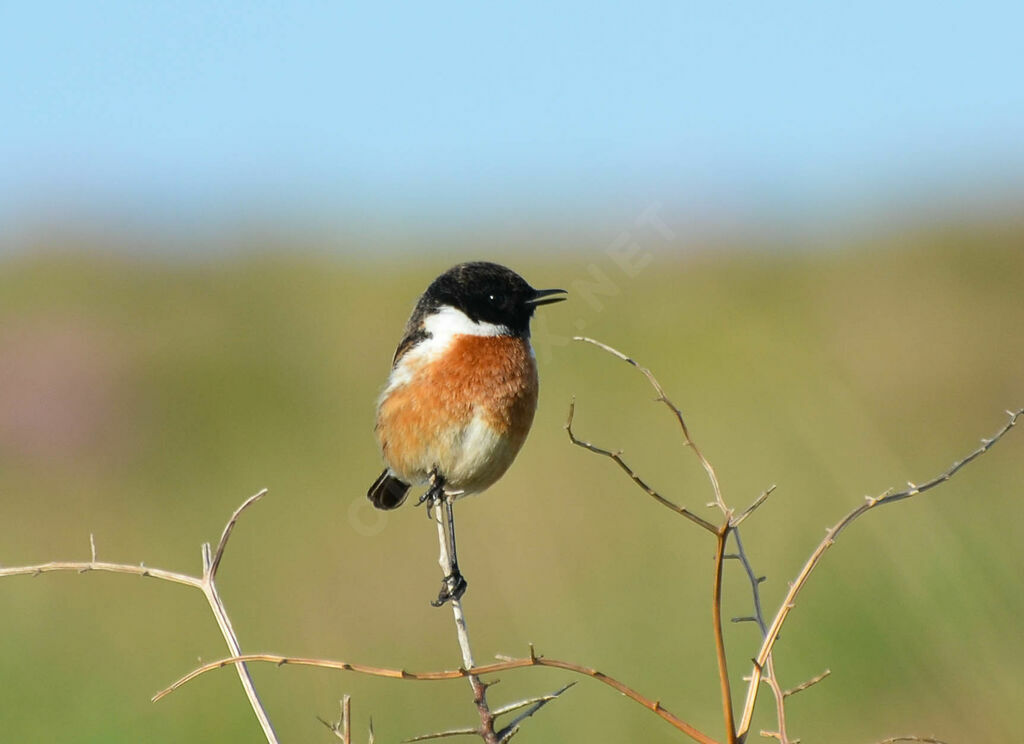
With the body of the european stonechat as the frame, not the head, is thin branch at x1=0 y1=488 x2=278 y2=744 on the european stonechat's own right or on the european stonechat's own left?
on the european stonechat's own right

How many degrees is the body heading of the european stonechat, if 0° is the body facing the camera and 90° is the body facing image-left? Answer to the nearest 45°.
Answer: approximately 315°
